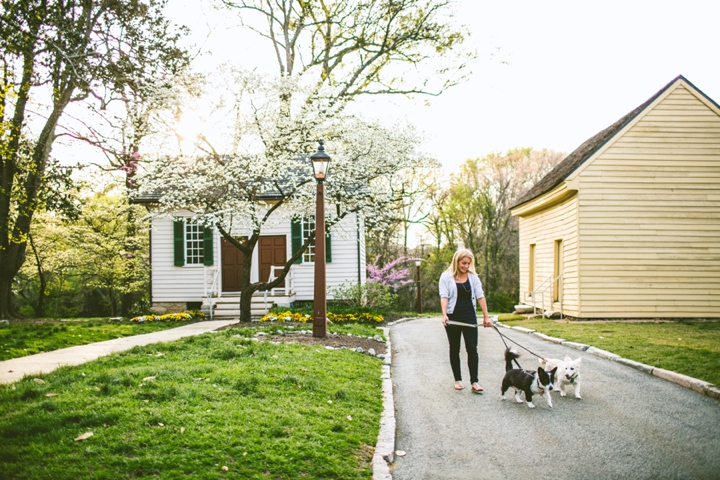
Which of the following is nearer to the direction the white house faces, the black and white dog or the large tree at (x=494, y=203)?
the black and white dog

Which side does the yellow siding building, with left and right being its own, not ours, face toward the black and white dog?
left

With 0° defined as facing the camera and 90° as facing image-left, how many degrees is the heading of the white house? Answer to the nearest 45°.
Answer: approximately 0°

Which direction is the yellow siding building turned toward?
to the viewer's left

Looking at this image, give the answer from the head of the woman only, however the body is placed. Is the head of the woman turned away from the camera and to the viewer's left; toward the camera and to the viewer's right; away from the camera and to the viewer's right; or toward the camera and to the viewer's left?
toward the camera and to the viewer's right

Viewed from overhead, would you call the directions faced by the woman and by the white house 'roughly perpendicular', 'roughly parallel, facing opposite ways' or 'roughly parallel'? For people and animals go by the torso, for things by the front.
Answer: roughly parallel

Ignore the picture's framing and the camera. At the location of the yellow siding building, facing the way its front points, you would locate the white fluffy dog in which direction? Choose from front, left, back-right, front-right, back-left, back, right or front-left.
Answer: left

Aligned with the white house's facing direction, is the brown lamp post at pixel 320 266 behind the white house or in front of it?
in front

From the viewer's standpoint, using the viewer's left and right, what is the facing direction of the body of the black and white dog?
facing the viewer and to the right of the viewer

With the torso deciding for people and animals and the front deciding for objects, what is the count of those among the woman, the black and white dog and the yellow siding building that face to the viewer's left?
1

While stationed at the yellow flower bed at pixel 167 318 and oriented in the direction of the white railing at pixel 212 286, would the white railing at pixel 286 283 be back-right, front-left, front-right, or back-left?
front-right

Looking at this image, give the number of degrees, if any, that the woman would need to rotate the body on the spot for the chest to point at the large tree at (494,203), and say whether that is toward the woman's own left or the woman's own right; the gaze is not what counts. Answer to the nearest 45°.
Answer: approximately 180°

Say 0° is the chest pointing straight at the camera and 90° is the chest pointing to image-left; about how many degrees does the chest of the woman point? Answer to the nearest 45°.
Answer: approximately 0°
